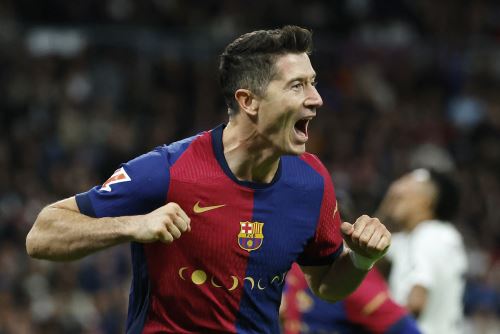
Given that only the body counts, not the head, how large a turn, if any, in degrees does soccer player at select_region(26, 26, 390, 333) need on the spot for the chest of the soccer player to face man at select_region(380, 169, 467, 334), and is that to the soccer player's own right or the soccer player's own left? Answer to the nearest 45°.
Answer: approximately 90° to the soccer player's own left

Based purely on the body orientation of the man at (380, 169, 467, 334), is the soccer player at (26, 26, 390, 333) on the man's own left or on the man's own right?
on the man's own left

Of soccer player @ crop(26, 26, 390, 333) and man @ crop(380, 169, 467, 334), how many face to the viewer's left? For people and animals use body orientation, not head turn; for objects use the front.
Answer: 1

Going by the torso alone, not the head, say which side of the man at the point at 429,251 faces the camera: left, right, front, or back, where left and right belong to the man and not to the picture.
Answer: left

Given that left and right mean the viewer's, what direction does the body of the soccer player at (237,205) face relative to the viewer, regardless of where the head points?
facing the viewer and to the right of the viewer
